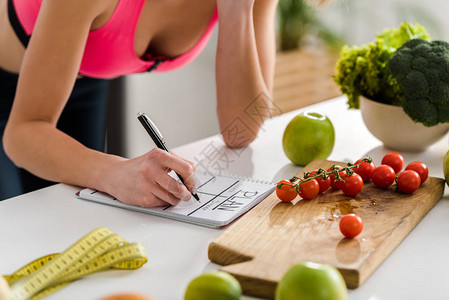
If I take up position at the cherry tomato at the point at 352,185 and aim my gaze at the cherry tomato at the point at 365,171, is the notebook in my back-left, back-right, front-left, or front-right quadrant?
back-left

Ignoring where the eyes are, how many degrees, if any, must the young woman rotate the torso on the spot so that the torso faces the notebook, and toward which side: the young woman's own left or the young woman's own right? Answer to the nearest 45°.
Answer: approximately 45° to the young woman's own right

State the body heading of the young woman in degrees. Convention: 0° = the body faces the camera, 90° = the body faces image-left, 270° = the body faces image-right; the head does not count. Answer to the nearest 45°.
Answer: approximately 315°

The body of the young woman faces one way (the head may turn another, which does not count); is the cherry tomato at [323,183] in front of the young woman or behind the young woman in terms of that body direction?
in front

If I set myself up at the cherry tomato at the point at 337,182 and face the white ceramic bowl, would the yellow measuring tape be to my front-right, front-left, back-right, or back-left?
back-left

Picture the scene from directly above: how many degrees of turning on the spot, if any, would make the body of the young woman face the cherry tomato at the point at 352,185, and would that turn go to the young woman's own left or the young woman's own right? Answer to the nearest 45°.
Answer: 0° — they already face it

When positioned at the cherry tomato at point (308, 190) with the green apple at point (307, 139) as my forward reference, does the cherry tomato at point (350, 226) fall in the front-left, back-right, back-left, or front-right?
back-right
